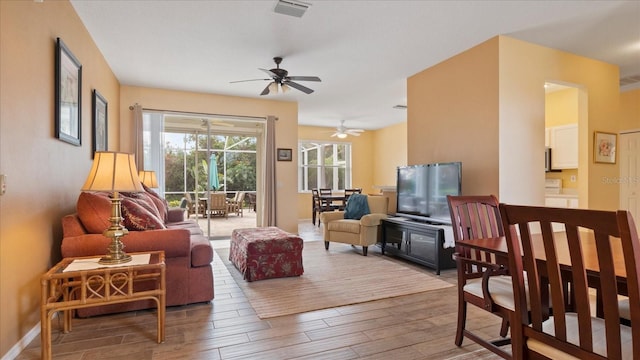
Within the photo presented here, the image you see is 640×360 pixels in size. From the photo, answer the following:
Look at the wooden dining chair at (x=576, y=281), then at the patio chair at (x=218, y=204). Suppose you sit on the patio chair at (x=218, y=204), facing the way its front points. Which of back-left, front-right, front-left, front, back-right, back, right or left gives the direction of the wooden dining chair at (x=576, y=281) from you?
back-right

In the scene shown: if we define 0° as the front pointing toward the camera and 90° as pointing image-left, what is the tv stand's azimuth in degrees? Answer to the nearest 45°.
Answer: approximately 45°

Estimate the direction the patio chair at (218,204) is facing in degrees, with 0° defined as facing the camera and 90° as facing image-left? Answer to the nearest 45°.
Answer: approximately 225°

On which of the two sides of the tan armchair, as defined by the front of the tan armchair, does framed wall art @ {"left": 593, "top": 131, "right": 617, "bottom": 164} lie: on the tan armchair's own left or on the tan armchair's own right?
on the tan armchair's own left

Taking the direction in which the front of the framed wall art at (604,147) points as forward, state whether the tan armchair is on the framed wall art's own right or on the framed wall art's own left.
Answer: on the framed wall art's own right

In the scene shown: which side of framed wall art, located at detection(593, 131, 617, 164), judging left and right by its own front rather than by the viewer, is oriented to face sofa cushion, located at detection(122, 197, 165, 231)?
right

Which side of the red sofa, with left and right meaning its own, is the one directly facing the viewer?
right
